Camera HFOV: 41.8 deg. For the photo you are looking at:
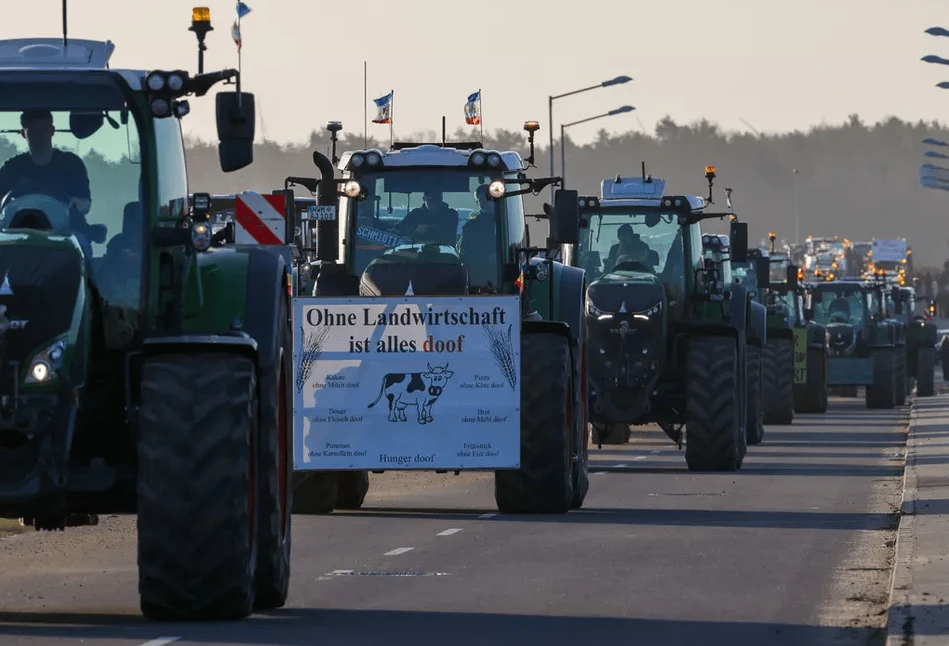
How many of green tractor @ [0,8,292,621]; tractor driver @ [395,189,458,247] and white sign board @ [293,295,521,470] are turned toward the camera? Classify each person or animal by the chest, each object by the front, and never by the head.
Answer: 3

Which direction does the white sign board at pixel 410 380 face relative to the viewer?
toward the camera

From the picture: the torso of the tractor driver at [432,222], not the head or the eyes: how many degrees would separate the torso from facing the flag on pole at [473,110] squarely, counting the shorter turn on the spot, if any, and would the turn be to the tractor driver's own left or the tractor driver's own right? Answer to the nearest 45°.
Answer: approximately 180°

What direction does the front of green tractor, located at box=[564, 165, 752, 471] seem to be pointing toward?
toward the camera

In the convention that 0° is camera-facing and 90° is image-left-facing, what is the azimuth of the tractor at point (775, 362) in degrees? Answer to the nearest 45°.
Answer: approximately 0°

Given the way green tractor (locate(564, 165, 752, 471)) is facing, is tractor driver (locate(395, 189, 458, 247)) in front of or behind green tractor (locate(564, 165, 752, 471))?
in front

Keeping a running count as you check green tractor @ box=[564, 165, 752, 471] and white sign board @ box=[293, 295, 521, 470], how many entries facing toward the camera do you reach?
2

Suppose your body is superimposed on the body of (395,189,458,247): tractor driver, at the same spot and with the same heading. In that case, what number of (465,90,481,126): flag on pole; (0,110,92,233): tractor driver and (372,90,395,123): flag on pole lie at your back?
2

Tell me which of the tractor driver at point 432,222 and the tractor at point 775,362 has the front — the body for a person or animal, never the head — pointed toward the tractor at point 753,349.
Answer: the tractor at point 775,362

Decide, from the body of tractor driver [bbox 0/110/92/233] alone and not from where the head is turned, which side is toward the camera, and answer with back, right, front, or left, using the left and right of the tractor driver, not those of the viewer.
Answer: front

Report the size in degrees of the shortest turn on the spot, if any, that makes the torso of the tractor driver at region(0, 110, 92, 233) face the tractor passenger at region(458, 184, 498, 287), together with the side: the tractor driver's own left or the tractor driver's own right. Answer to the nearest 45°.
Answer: approximately 135° to the tractor driver's own left
